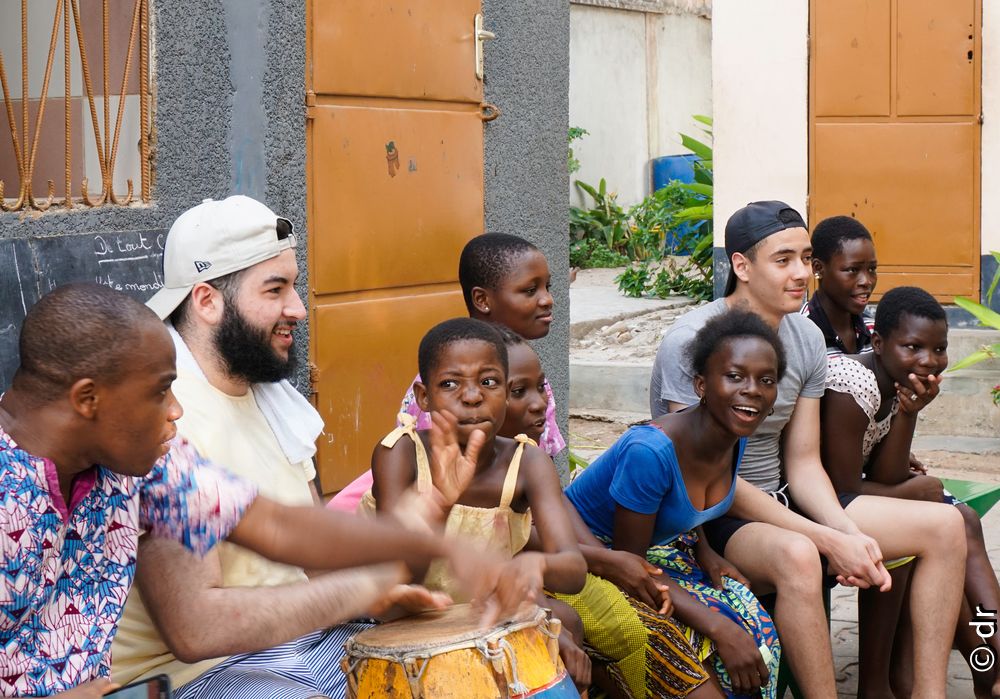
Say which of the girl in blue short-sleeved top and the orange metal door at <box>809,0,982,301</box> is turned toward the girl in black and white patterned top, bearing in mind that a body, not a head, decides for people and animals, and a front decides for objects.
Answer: the orange metal door

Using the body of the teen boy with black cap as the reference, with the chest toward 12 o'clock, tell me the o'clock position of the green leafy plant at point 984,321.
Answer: The green leafy plant is roughly at 8 o'clock from the teen boy with black cap.

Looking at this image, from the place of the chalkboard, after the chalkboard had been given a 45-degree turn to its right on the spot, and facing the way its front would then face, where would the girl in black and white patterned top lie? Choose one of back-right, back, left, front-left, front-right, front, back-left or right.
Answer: back-left

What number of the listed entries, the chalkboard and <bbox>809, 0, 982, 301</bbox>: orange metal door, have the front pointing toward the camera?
2
